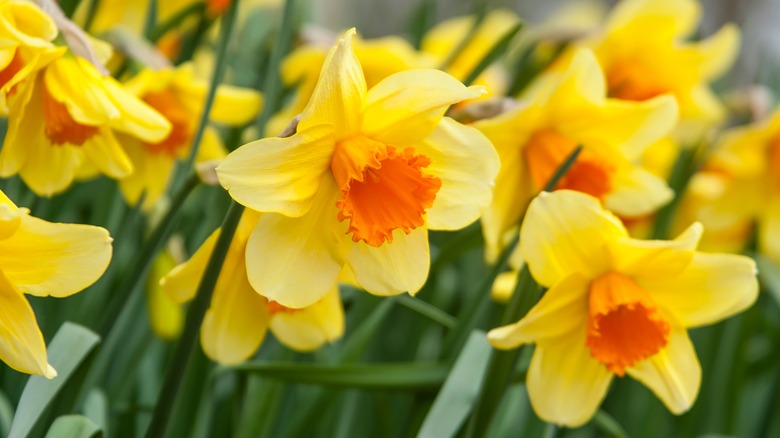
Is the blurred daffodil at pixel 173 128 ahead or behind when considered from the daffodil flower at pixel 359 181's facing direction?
behind

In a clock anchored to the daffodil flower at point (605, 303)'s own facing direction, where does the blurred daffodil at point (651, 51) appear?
The blurred daffodil is roughly at 6 o'clock from the daffodil flower.

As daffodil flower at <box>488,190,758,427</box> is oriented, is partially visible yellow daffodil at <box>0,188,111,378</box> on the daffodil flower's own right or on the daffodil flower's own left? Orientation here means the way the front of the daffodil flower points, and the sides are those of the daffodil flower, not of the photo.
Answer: on the daffodil flower's own right

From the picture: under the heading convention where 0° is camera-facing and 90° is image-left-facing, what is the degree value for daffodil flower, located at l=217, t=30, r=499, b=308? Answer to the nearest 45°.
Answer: approximately 315°

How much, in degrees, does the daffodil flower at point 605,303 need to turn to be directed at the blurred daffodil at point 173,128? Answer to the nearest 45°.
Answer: approximately 90° to its right

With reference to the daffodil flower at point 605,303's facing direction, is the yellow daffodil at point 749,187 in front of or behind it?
behind
